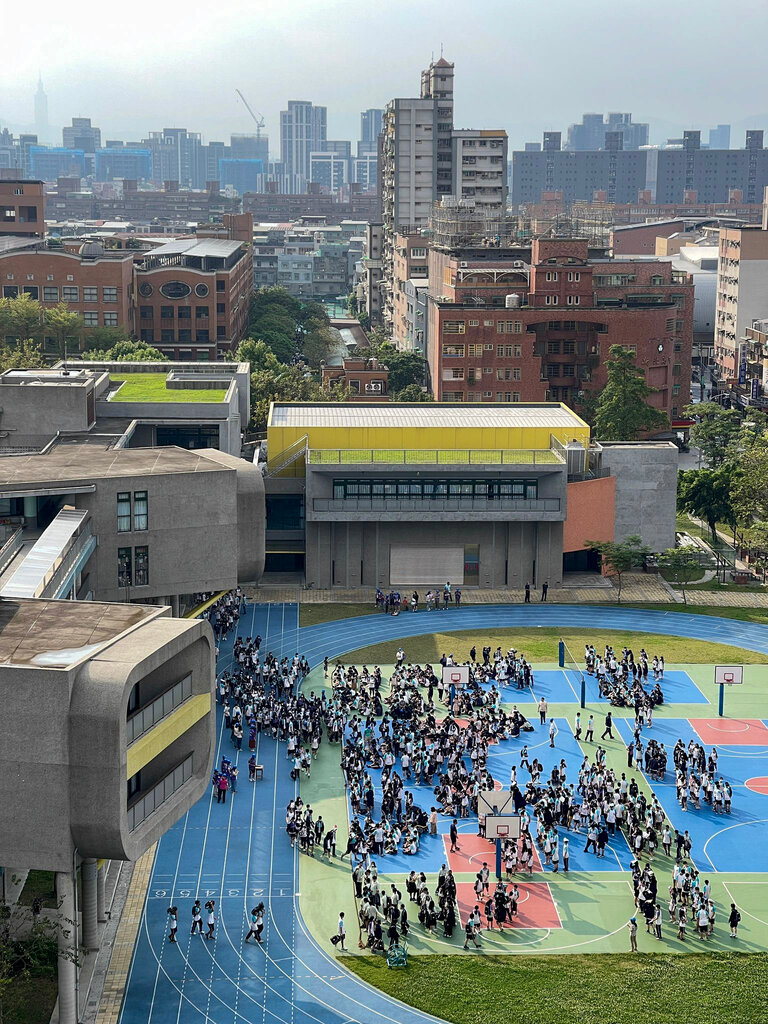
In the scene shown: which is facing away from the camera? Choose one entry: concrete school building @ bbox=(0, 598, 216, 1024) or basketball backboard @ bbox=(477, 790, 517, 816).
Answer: the basketball backboard

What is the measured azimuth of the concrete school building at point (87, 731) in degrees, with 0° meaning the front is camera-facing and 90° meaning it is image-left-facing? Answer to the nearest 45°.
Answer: approximately 315°

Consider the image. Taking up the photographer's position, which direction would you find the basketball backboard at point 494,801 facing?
facing away from the viewer
